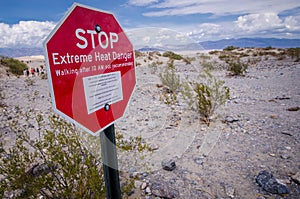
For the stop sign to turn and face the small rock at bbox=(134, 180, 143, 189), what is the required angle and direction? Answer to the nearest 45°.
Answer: approximately 135° to its left

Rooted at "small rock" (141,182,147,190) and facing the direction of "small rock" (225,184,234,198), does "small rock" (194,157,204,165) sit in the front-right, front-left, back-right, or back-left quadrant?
front-left

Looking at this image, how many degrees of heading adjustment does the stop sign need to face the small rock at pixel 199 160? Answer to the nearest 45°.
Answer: approximately 90° to its left

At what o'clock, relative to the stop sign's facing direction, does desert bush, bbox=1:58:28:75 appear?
The desert bush is roughly at 7 o'clock from the stop sign.

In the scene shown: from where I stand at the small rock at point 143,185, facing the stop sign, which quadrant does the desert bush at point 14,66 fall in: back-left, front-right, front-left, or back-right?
back-right

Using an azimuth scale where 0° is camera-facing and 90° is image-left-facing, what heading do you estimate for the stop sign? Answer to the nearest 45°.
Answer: approximately 315°

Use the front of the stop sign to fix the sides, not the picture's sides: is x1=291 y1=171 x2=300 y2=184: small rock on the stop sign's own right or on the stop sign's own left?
on the stop sign's own left

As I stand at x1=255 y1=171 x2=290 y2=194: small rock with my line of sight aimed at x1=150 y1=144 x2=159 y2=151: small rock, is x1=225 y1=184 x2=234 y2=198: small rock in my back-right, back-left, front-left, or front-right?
front-left
